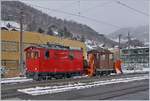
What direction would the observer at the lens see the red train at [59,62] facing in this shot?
facing the viewer and to the left of the viewer
